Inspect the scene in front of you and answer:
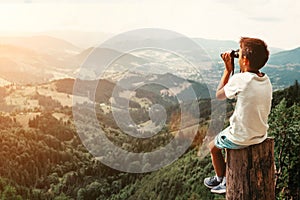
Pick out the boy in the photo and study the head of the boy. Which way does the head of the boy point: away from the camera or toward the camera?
away from the camera

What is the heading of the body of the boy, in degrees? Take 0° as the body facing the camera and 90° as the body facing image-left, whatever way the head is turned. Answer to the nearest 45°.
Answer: approximately 135°
